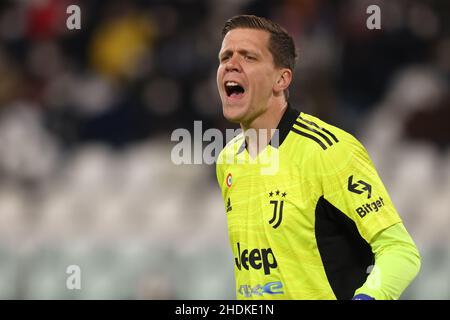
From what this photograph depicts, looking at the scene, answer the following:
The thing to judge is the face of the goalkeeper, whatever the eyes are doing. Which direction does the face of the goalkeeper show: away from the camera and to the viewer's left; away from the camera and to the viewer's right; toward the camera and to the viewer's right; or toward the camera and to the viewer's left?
toward the camera and to the viewer's left

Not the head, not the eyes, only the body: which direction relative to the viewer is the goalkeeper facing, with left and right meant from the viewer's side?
facing the viewer and to the left of the viewer
